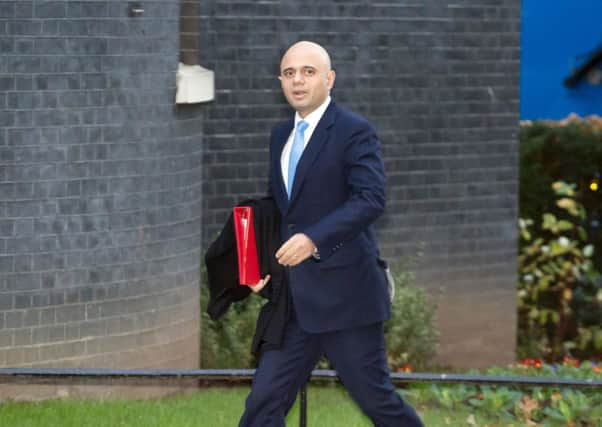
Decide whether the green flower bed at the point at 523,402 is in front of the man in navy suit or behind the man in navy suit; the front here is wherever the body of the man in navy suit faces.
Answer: behind

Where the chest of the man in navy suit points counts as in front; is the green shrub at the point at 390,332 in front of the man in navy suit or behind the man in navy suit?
behind

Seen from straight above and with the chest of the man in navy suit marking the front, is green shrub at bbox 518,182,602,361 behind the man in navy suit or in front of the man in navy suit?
behind

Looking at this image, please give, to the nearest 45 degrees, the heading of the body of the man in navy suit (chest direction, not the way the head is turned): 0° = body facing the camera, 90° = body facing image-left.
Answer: approximately 45°

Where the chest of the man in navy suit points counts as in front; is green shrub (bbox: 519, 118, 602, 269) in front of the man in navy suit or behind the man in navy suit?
behind
